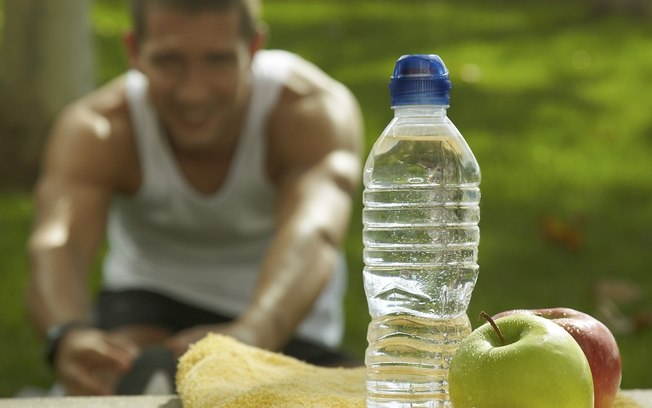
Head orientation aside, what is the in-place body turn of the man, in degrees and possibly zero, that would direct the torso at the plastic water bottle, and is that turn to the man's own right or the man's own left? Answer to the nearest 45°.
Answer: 0° — they already face it

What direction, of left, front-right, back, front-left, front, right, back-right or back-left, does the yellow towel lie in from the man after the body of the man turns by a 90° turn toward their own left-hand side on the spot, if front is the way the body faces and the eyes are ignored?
right

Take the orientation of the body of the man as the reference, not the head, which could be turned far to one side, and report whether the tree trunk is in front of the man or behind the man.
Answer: behind

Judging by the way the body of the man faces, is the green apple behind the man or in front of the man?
in front

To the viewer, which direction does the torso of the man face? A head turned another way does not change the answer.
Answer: toward the camera

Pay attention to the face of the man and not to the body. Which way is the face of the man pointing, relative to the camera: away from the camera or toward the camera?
toward the camera

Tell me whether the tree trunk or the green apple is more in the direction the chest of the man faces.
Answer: the green apple
